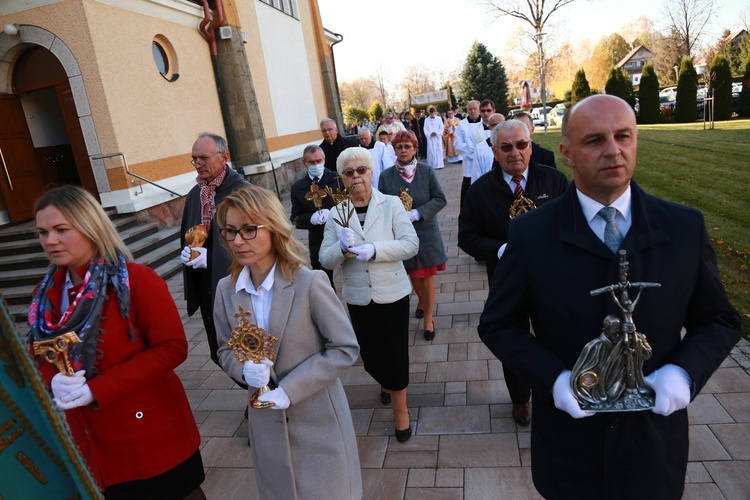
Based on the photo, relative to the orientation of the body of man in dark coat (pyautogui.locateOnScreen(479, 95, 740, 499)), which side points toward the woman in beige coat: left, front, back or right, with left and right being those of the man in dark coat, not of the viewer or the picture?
right

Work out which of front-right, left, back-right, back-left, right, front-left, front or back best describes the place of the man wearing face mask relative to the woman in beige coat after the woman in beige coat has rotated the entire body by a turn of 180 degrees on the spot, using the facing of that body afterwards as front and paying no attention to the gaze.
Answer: front-left

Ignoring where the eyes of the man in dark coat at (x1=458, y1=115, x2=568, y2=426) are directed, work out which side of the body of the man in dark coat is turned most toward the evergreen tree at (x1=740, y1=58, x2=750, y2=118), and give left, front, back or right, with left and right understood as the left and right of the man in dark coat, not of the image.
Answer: back

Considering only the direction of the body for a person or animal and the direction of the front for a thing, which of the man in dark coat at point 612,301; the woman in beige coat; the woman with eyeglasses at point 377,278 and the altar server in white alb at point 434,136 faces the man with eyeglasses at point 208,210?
the altar server in white alb

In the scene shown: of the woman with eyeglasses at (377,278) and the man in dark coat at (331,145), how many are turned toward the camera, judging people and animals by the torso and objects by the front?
2

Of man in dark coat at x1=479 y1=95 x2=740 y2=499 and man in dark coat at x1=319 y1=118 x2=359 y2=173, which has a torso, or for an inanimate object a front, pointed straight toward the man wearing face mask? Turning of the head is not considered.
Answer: man in dark coat at x1=319 y1=118 x2=359 y2=173

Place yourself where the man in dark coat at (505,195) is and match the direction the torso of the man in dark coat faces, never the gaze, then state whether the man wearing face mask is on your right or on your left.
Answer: on your right

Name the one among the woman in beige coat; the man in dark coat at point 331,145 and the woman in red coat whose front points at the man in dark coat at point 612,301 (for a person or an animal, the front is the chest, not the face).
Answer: the man in dark coat at point 331,145

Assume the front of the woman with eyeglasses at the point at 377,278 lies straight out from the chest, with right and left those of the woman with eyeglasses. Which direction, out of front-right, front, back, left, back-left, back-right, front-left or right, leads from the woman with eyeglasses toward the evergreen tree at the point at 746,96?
back-left

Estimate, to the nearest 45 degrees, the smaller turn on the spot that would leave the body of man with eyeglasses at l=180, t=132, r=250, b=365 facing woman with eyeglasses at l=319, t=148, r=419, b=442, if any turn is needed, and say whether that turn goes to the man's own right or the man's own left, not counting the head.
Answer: approximately 90° to the man's own left

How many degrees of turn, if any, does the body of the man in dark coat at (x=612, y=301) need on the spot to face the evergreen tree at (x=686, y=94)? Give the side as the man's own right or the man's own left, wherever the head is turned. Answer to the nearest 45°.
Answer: approximately 180°

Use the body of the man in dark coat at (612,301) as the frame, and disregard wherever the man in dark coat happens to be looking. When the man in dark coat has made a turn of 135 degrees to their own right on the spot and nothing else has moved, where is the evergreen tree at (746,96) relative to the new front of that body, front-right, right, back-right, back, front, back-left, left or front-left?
front-right
